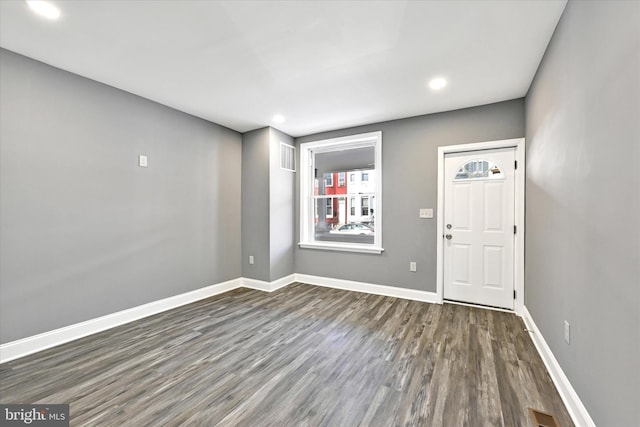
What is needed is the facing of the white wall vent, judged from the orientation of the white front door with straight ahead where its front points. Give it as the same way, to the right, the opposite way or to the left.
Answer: to the left

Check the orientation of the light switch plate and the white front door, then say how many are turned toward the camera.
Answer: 2

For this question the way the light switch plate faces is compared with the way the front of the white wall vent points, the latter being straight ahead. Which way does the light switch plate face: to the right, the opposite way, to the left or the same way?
to the right

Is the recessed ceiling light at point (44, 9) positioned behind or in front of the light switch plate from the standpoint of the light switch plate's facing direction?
in front

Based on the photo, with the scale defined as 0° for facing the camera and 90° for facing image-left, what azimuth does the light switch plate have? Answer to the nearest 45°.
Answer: approximately 0°
